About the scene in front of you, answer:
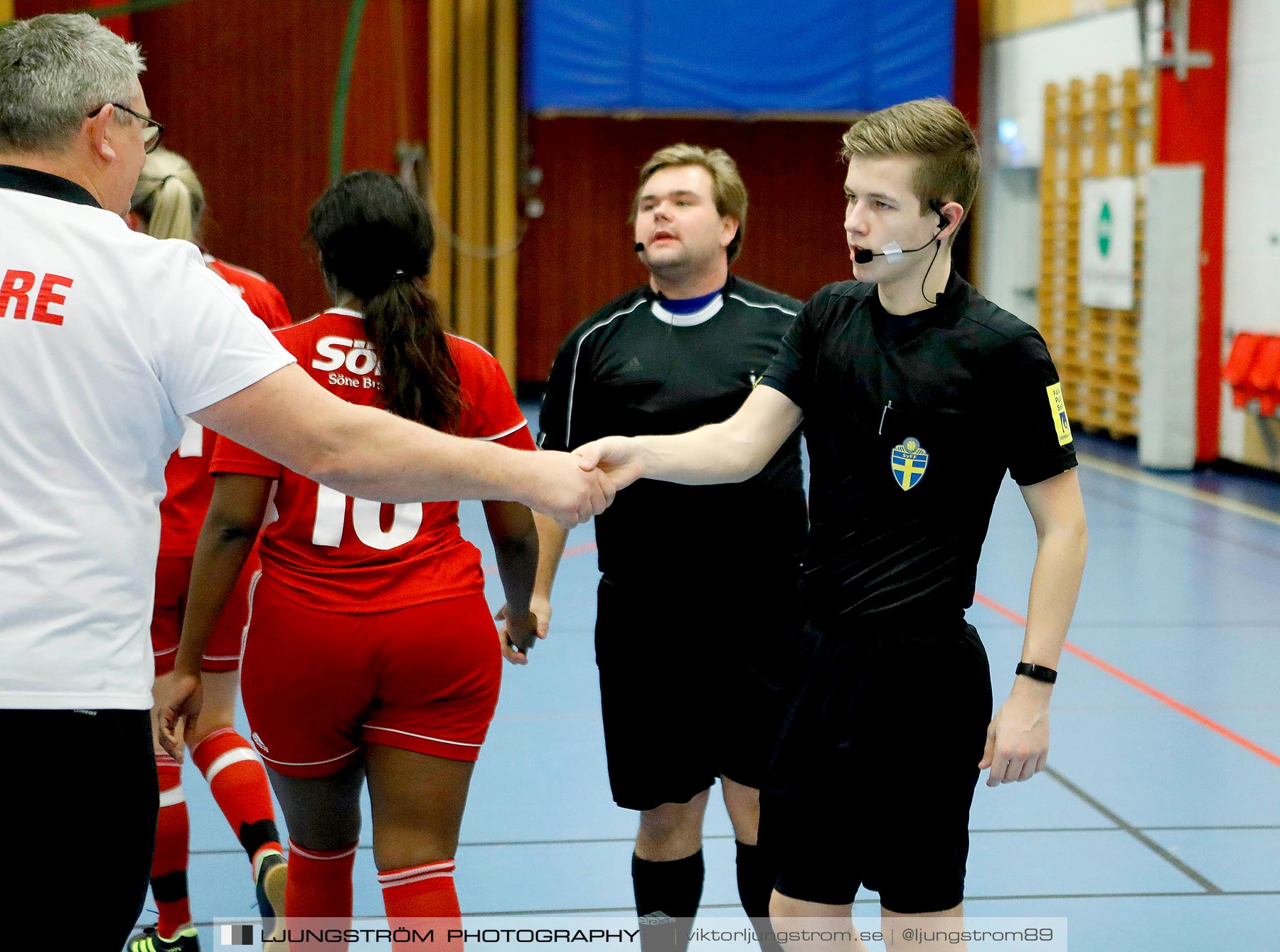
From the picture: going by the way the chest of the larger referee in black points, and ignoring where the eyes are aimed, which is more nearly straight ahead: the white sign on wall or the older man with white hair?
the older man with white hair

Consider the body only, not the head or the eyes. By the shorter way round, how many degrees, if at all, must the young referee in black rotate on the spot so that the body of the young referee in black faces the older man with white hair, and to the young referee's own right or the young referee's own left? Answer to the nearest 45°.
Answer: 0° — they already face them

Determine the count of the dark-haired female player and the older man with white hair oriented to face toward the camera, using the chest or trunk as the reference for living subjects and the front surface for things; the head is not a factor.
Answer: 0

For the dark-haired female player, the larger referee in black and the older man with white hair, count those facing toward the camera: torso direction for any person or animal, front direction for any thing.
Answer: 1

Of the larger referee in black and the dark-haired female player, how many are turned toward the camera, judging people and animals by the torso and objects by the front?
1

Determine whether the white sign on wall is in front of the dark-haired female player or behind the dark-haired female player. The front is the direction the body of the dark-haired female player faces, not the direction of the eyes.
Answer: in front

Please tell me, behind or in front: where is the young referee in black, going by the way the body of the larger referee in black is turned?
in front

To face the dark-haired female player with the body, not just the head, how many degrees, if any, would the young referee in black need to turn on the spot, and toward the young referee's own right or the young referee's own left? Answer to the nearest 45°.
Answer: approximately 45° to the young referee's own right

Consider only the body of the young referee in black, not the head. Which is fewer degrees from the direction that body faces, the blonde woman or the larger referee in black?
the blonde woman

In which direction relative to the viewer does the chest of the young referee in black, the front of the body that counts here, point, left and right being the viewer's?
facing the viewer and to the left of the viewer

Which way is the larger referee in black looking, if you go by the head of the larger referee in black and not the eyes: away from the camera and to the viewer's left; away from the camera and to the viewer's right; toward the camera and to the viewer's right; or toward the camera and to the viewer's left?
toward the camera and to the viewer's left

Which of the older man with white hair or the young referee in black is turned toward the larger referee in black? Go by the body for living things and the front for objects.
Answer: the older man with white hair

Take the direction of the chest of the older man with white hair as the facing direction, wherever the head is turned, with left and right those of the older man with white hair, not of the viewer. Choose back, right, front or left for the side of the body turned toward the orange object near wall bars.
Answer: front

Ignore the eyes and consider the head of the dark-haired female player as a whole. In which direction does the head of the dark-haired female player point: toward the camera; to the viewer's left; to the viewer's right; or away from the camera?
away from the camera

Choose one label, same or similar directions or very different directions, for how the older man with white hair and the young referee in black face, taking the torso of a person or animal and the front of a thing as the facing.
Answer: very different directions

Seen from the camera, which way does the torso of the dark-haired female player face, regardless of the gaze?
away from the camera

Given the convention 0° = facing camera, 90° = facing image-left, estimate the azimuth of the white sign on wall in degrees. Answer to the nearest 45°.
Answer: approximately 45°

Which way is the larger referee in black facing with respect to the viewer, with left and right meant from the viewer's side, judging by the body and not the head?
facing the viewer

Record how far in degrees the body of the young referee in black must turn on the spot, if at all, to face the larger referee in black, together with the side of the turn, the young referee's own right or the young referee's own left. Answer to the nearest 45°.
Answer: approximately 90° to the young referee's own right
